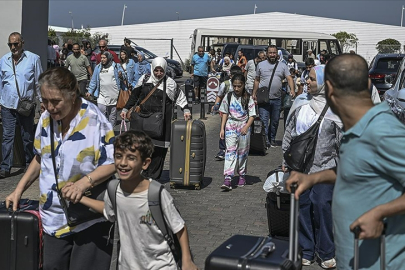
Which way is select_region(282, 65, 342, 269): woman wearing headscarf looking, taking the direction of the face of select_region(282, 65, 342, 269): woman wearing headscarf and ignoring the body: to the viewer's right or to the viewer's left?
to the viewer's left

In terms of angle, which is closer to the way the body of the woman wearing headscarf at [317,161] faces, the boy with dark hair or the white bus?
the boy with dark hair

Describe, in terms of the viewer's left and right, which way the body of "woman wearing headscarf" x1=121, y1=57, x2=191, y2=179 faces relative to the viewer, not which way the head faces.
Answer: facing the viewer

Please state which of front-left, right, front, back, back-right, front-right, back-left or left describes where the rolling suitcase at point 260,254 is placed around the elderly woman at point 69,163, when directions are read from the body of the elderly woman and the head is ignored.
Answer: left

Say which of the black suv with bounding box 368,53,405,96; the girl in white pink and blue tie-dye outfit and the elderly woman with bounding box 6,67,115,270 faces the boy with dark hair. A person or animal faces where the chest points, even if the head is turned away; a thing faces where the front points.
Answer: the girl in white pink and blue tie-dye outfit

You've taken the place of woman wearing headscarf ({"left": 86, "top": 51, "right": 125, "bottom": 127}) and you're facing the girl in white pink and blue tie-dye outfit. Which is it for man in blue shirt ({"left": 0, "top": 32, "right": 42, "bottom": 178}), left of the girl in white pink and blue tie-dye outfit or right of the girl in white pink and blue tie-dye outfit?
right

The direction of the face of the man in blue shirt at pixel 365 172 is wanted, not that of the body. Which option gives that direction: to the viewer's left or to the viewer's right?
to the viewer's left

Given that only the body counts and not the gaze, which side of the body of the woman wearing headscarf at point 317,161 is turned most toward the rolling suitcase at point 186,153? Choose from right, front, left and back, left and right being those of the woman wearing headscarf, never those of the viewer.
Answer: right

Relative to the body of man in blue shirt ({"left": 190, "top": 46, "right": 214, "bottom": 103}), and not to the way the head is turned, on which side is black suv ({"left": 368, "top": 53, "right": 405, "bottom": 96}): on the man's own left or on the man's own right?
on the man's own left

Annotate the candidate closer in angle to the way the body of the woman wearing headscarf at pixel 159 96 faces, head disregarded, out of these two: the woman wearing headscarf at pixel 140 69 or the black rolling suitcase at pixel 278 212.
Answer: the black rolling suitcase

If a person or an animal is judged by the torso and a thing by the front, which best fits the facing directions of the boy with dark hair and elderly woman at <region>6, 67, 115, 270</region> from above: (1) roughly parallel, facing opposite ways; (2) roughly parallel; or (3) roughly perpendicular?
roughly parallel

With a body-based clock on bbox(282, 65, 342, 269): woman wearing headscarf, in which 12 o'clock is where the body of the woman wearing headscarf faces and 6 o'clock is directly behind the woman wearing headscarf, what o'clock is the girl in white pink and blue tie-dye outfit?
The girl in white pink and blue tie-dye outfit is roughly at 4 o'clock from the woman wearing headscarf.

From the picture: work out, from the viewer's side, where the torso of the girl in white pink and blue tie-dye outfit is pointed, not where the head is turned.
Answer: toward the camera

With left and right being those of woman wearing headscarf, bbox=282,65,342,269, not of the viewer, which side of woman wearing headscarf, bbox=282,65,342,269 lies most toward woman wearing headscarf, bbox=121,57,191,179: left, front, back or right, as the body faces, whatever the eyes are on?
right

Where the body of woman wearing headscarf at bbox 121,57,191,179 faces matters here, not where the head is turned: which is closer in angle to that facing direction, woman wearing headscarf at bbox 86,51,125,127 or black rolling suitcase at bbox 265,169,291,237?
the black rolling suitcase
